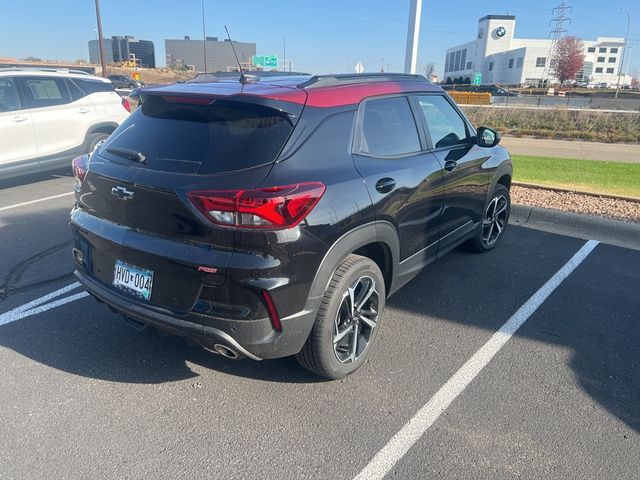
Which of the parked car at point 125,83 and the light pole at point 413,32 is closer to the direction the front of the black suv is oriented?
the light pole

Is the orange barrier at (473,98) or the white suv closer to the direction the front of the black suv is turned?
the orange barrier

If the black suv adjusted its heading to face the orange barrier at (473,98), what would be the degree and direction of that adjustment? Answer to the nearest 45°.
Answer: approximately 45° to its left

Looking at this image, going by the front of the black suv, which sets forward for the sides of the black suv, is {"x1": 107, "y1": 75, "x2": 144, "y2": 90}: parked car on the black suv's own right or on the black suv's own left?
on the black suv's own left

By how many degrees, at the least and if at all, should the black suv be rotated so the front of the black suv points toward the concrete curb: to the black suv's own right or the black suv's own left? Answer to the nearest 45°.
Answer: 0° — it already faces it

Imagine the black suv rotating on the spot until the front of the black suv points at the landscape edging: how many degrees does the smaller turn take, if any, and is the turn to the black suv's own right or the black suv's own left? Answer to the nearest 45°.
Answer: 0° — it already faces it

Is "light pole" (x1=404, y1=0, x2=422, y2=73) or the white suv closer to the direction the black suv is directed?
the light pole

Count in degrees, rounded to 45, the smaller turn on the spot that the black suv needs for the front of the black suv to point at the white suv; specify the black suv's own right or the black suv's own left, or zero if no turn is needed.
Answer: approximately 90° to the black suv's own left

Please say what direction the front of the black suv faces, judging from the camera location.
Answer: facing away from the viewer and to the right of the viewer
